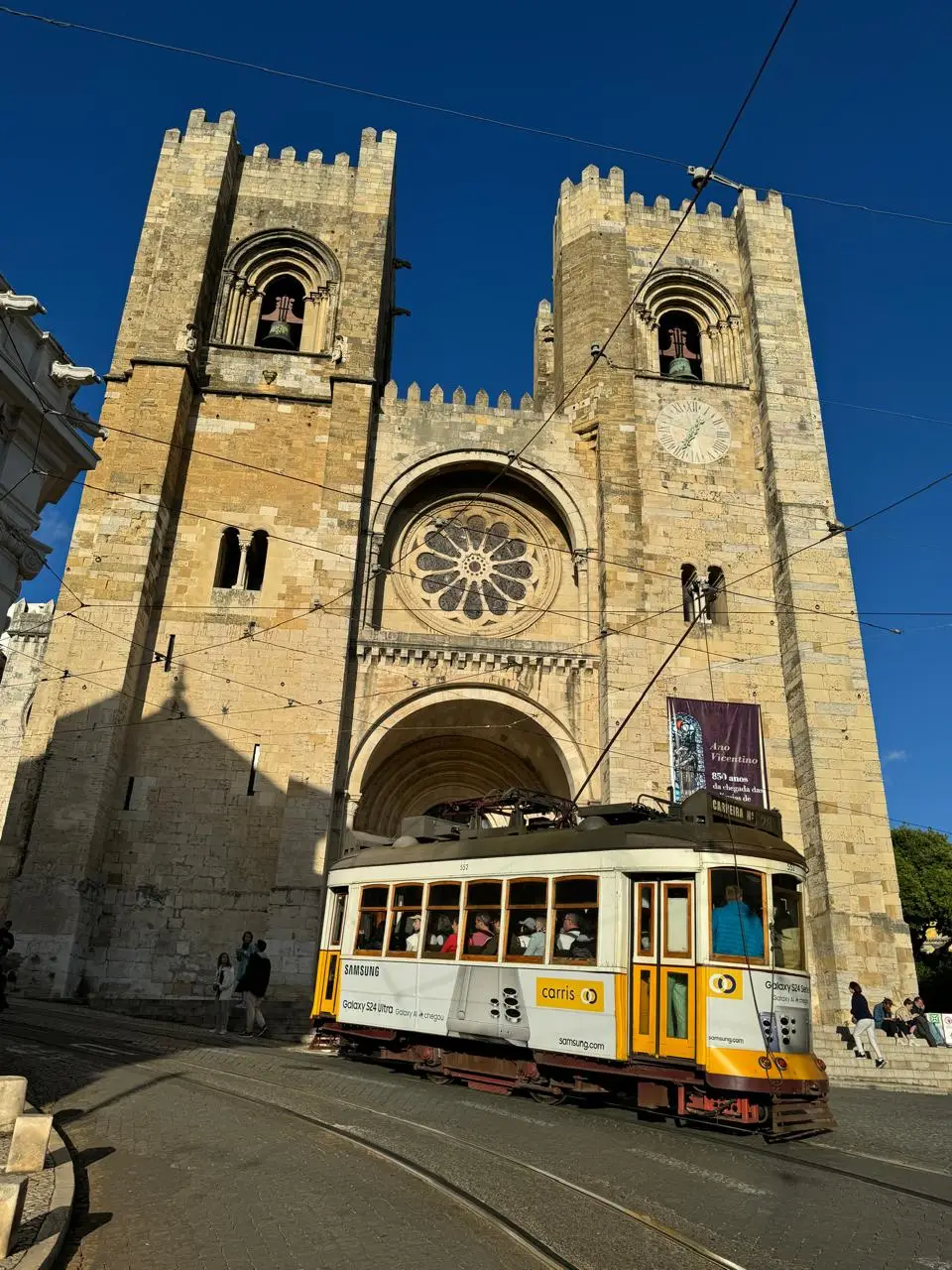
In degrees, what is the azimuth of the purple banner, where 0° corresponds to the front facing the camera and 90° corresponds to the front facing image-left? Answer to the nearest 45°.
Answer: approximately 0°

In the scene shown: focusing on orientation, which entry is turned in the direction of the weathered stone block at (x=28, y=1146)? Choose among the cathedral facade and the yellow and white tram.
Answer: the cathedral facade

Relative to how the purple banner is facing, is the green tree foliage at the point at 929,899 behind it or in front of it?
behind

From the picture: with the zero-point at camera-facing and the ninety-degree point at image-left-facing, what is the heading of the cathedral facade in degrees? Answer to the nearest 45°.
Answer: approximately 0°
